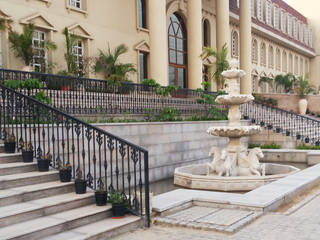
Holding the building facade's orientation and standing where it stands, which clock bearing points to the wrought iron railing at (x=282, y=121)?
The wrought iron railing is roughly at 11 o'clock from the building facade.

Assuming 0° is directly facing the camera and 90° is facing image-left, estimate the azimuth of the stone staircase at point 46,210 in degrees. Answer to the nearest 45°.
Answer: approximately 315°

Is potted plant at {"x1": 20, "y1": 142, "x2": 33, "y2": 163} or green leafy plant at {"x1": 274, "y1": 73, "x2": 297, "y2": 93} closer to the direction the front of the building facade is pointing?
the potted plant

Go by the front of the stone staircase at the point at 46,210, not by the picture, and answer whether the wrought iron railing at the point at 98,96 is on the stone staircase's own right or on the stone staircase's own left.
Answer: on the stone staircase's own left

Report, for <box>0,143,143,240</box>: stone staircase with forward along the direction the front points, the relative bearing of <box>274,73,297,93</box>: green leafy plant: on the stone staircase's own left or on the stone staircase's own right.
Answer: on the stone staircase's own left

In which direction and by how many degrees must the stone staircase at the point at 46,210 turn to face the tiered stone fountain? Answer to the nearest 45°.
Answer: approximately 90° to its left

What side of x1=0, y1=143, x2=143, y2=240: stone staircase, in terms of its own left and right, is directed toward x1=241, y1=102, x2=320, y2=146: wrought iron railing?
left

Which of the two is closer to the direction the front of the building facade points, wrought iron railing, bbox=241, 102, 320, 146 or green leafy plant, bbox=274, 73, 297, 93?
the wrought iron railing

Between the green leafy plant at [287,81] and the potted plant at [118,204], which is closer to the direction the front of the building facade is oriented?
the potted plant

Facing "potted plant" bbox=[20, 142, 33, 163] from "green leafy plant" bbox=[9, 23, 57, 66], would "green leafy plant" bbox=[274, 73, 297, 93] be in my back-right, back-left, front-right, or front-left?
back-left

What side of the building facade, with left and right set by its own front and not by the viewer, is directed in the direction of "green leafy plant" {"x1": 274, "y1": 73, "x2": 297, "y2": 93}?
left

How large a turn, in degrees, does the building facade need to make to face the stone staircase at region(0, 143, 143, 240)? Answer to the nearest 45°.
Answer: approximately 45° to its right
